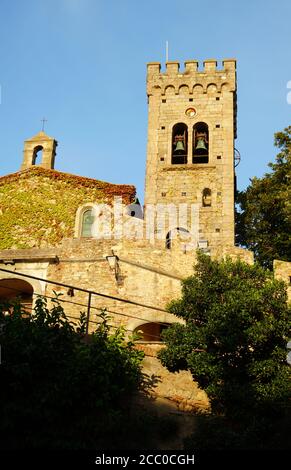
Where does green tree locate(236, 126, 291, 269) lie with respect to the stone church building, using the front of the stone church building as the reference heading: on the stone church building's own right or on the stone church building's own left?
on the stone church building's own left

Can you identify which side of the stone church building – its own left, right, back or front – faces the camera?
front

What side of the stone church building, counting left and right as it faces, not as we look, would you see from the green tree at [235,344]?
front
